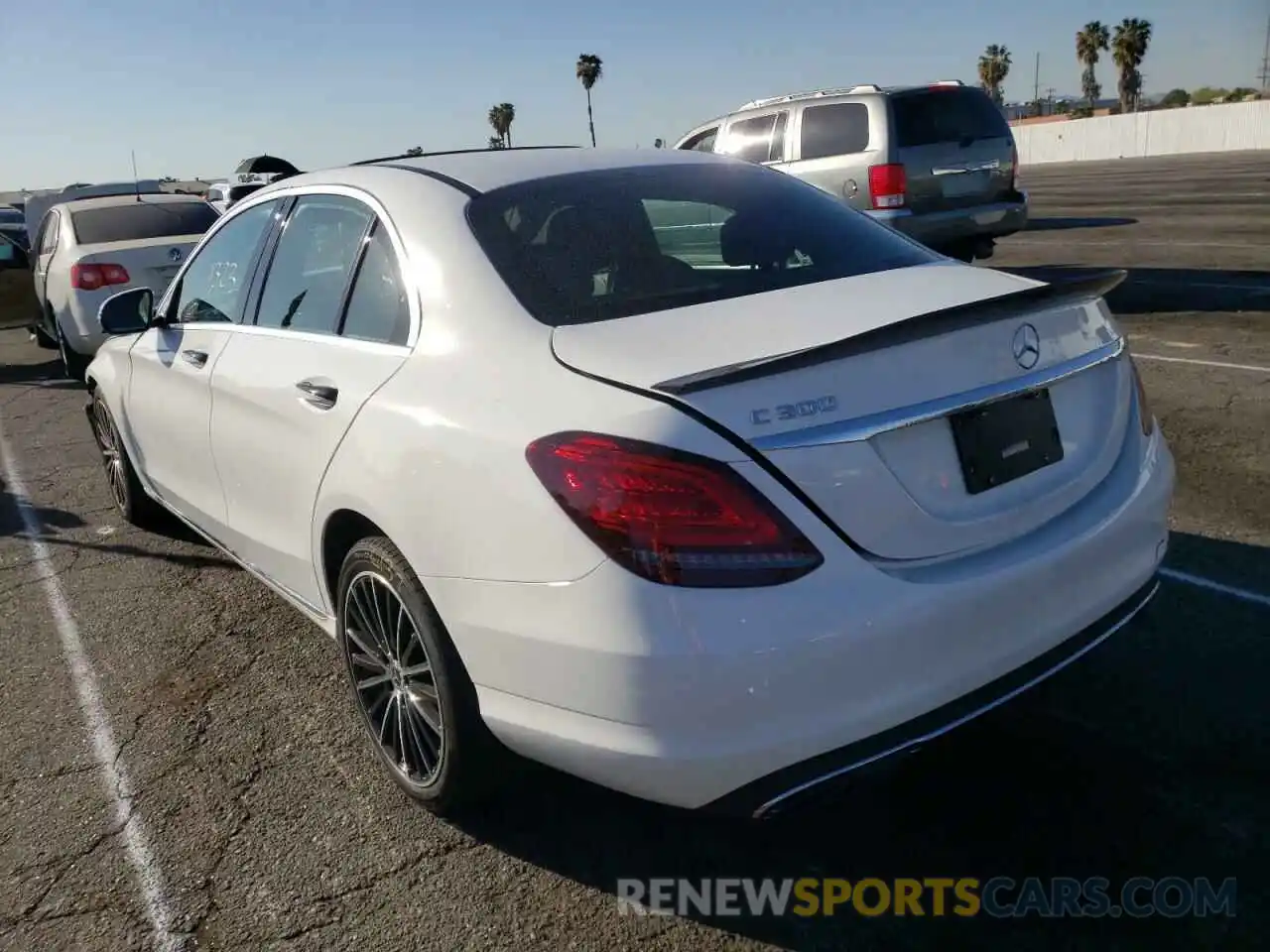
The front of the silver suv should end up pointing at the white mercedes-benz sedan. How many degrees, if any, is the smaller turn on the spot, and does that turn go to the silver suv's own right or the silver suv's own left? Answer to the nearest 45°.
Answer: approximately 135° to the silver suv's own left

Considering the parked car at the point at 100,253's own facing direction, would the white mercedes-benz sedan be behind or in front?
behind

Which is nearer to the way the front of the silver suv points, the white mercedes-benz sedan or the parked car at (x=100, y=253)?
the parked car

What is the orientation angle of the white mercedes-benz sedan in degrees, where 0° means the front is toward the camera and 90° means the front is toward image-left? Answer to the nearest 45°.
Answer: approximately 135°

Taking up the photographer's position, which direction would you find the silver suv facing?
facing away from the viewer and to the left of the viewer

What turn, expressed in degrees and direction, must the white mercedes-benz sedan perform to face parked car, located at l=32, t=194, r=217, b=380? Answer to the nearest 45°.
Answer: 0° — it already faces it

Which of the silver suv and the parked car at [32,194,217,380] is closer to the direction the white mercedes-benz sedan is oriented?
the parked car

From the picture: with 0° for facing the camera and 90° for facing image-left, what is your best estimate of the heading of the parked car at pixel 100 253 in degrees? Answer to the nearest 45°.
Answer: approximately 180°

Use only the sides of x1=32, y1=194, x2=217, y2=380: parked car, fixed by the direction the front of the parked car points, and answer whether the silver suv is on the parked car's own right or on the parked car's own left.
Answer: on the parked car's own right

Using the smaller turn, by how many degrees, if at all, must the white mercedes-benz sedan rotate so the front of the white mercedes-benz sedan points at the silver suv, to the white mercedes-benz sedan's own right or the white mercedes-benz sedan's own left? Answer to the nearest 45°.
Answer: approximately 45° to the white mercedes-benz sedan's own right
